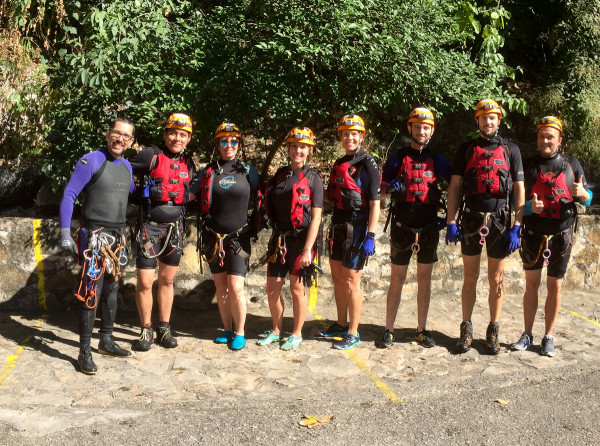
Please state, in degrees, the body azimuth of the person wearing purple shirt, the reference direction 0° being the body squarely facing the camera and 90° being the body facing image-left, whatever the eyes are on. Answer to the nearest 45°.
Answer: approximately 315°
